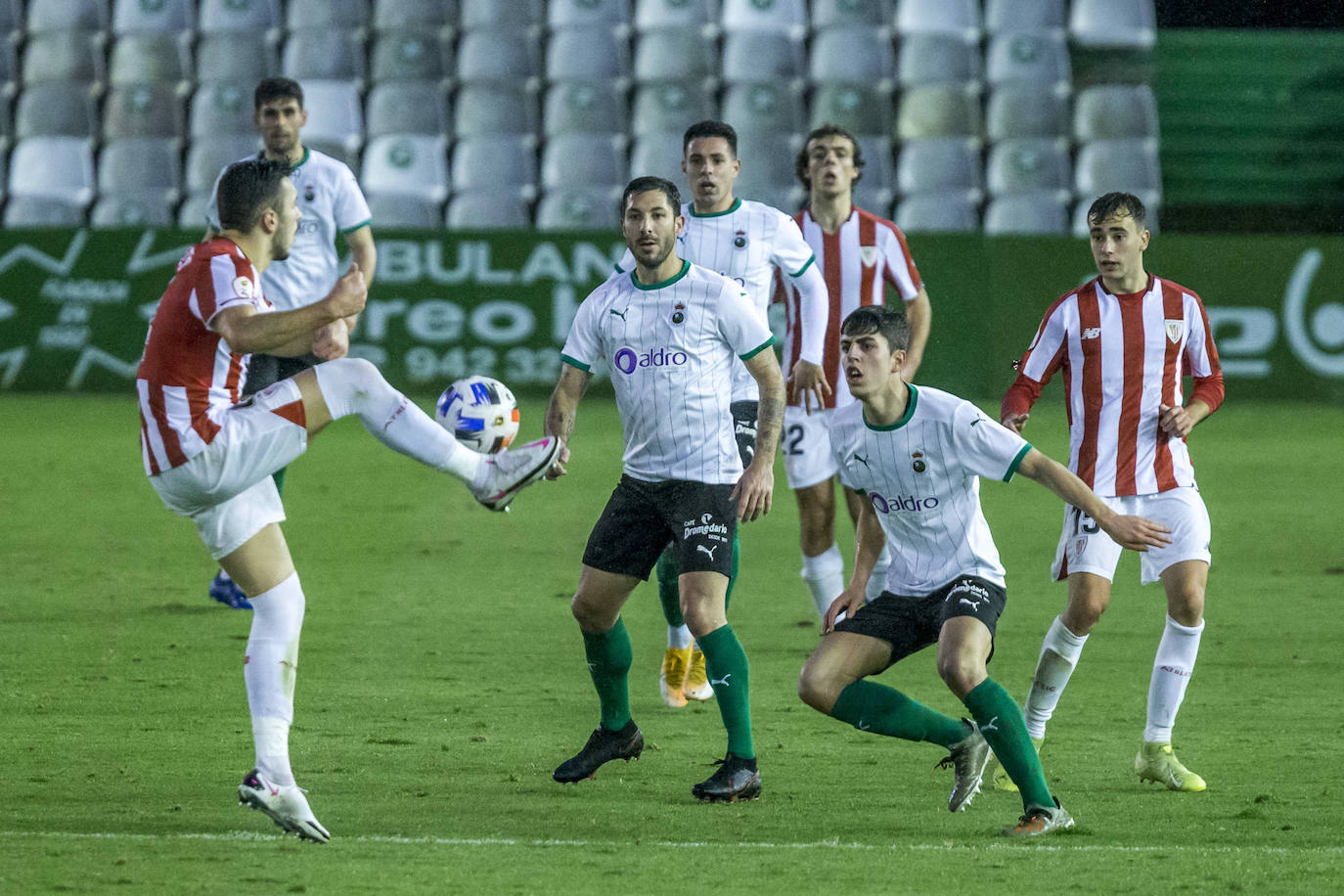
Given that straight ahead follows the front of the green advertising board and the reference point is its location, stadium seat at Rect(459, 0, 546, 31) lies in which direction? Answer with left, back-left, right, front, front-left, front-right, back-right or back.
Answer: back

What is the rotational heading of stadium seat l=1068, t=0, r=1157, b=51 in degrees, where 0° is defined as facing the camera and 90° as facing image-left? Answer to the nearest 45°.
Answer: approximately 0°

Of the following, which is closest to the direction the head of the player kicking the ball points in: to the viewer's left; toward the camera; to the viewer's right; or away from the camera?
to the viewer's right

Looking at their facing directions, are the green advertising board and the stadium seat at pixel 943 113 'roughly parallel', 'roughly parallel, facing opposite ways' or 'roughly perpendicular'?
roughly parallel

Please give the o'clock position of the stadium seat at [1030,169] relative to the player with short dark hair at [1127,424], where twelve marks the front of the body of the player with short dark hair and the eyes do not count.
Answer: The stadium seat is roughly at 6 o'clock from the player with short dark hair.

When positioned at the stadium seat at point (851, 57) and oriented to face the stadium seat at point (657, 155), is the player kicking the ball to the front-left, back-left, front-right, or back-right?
front-left

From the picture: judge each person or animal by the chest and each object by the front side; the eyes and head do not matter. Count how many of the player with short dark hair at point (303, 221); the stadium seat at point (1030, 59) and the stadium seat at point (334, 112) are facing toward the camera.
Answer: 3

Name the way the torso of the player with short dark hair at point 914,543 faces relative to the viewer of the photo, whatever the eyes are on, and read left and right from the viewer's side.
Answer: facing the viewer and to the left of the viewer

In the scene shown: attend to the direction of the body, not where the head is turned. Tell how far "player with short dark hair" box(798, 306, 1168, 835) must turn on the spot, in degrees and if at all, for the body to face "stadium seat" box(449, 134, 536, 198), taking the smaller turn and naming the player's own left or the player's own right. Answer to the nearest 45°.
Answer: approximately 135° to the player's own right

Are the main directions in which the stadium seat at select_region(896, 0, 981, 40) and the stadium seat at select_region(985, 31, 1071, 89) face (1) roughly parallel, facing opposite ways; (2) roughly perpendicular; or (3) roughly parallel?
roughly parallel

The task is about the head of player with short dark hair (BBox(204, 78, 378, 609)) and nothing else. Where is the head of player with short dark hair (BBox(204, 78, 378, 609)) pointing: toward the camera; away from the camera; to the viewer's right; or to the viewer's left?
toward the camera

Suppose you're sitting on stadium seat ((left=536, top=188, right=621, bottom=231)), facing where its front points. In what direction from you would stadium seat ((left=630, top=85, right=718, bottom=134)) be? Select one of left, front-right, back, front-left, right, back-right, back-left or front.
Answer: back-left

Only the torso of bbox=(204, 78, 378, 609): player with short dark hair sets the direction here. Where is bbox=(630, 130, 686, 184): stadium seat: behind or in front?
behind

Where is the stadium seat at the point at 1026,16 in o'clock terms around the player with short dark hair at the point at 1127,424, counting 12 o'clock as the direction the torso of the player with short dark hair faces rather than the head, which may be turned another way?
The stadium seat is roughly at 6 o'clock from the player with short dark hair.

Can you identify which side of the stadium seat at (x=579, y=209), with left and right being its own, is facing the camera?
front

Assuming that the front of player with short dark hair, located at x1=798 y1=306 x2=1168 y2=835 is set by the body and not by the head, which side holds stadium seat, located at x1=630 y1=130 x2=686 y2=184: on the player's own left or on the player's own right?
on the player's own right

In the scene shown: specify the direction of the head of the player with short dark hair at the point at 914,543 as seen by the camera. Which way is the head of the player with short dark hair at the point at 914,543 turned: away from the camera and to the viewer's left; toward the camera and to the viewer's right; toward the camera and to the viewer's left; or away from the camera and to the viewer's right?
toward the camera and to the viewer's left

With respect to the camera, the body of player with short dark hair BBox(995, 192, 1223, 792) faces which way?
toward the camera
